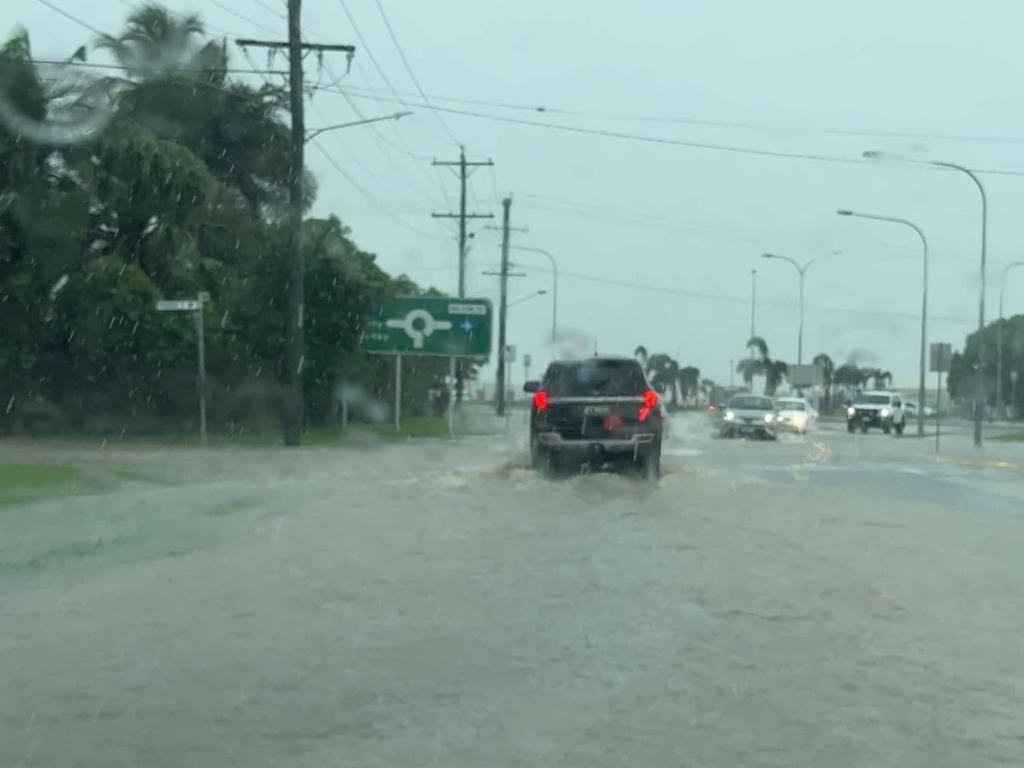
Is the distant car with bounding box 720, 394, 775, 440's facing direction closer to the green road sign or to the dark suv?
the dark suv

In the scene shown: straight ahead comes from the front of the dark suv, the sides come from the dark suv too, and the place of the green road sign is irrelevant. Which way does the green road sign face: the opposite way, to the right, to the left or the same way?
the opposite way

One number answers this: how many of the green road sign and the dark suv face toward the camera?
1

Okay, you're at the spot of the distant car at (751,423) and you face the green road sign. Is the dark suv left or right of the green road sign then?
left

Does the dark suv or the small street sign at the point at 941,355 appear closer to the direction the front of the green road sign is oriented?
the dark suv

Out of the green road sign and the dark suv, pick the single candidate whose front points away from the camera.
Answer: the dark suv

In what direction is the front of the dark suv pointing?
away from the camera

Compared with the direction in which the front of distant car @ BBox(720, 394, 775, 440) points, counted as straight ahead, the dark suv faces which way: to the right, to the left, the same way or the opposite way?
the opposite way
